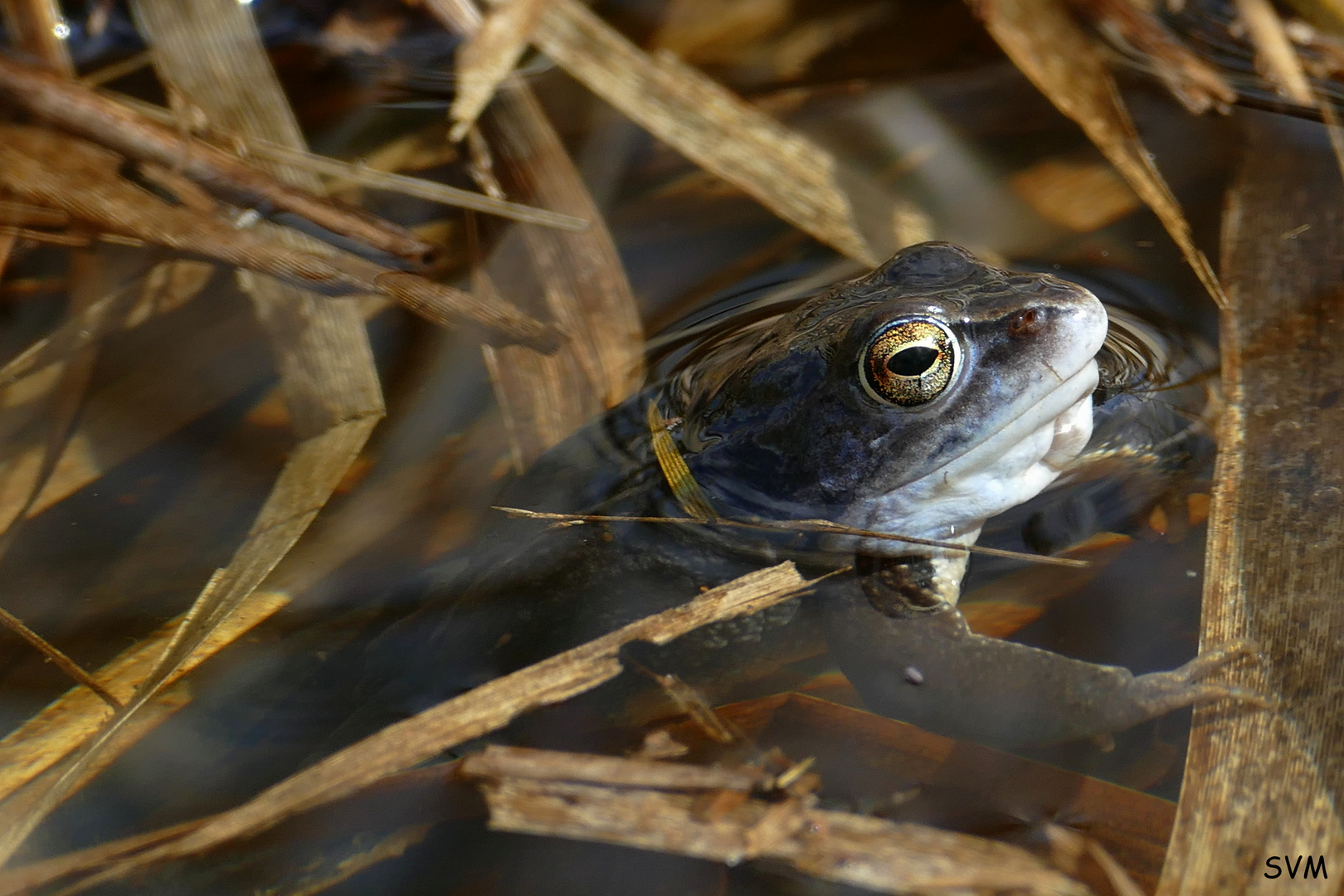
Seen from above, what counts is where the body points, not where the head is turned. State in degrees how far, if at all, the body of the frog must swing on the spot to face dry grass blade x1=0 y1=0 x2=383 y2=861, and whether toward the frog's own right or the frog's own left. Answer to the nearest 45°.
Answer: approximately 135° to the frog's own left

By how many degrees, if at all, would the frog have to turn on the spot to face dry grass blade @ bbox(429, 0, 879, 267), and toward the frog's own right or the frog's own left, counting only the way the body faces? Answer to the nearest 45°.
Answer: approximately 90° to the frog's own left

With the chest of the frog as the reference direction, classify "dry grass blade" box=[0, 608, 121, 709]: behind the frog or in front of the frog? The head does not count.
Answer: behind

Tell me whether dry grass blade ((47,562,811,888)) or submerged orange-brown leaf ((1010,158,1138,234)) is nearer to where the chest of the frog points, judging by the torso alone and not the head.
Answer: the submerged orange-brown leaf

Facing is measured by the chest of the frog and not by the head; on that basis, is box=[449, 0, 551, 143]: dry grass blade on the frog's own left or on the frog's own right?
on the frog's own left

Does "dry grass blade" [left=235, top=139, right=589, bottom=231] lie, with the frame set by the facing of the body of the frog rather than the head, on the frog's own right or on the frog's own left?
on the frog's own left

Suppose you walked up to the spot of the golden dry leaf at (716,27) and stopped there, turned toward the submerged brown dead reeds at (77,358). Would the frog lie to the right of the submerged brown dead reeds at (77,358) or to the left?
left

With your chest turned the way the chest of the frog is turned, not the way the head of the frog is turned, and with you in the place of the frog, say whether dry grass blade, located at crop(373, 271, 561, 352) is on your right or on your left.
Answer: on your left

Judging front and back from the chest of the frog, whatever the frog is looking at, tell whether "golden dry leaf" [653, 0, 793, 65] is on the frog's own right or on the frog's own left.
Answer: on the frog's own left

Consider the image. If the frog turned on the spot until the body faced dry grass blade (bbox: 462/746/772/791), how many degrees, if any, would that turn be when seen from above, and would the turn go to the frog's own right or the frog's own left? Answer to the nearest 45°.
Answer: approximately 135° to the frog's own right

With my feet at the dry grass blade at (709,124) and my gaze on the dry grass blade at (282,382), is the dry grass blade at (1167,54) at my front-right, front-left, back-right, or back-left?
back-left

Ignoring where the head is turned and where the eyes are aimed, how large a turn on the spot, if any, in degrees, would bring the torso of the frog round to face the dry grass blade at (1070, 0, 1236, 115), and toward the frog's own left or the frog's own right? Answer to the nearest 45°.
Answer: approximately 45° to the frog's own left

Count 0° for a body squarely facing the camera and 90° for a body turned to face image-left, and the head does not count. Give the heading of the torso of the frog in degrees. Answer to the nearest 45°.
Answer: approximately 270°
